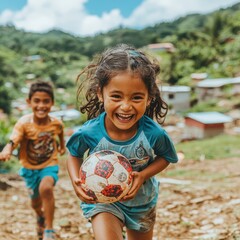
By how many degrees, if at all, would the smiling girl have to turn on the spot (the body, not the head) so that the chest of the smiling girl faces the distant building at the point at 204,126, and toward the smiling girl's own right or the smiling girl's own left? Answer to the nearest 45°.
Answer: approximately 180°

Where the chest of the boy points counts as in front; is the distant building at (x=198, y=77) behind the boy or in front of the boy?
behind

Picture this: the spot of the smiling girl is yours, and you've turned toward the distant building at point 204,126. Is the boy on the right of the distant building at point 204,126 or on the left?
left

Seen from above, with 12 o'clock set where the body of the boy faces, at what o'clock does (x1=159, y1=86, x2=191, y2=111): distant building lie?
The distant building is roughly at 7 o'clock from the boy.

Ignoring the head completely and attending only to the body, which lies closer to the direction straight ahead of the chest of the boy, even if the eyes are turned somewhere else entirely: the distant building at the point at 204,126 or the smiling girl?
the smiling girl

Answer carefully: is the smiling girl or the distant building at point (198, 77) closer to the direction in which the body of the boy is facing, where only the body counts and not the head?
the smiling girl

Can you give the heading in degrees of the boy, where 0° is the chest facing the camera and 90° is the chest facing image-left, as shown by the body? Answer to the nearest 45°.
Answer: approximately 0°

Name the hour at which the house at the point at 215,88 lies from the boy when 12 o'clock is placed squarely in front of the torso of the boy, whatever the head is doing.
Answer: The house is roughly at 7 o'clock from the boy.

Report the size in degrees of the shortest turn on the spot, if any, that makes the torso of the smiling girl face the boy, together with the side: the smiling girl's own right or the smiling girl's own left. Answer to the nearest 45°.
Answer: approximately 135° to the smiling girl's own right

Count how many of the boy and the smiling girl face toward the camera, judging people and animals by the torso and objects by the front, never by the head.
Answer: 2

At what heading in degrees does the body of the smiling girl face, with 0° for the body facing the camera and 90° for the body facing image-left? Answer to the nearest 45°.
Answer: approximately 0°

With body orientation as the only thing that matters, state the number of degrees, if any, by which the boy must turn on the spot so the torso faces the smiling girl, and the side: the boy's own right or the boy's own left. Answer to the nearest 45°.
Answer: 0° — they already face them
